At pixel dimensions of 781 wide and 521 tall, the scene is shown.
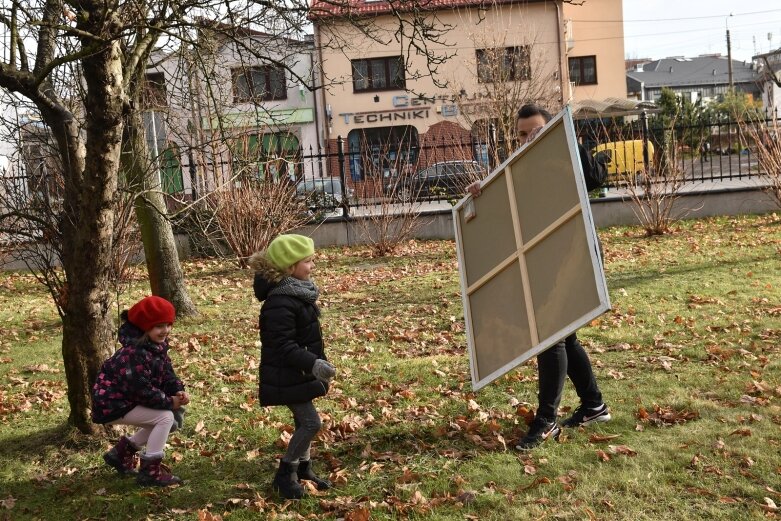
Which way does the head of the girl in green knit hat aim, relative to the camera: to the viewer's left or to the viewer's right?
to the viewer's right

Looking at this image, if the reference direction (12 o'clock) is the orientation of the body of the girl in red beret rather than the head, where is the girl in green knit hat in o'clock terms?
The girl in green knit hat is roughly at 1 o'clock from the girl in red beret.

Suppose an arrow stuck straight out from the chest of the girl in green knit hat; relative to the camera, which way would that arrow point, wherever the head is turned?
to the viewer's right

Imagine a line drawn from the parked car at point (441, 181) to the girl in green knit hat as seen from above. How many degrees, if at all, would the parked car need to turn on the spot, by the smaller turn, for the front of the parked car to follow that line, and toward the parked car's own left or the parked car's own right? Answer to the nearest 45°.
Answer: approximately 90° to the parked car's own left

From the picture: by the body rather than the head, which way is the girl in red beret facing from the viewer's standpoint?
to the viewer's right

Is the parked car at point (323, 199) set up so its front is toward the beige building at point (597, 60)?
no

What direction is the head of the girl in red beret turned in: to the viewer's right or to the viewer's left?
to the viewer's right

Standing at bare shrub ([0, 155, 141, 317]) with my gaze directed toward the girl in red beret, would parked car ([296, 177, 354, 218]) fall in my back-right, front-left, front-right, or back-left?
back-left

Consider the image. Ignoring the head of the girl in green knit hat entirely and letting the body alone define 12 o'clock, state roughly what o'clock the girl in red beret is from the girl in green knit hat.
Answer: The girl in red beret is roughly at 7 o'clock from the girl in green knit hat.

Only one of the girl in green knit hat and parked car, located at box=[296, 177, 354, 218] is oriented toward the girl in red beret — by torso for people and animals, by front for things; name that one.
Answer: the parked car

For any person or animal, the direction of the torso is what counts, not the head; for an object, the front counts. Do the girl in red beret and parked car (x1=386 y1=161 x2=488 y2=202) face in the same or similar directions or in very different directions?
very different directions

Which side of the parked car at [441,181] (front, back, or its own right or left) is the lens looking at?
left

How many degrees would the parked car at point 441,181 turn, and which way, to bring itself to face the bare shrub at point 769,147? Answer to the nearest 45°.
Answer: approximately 180°
